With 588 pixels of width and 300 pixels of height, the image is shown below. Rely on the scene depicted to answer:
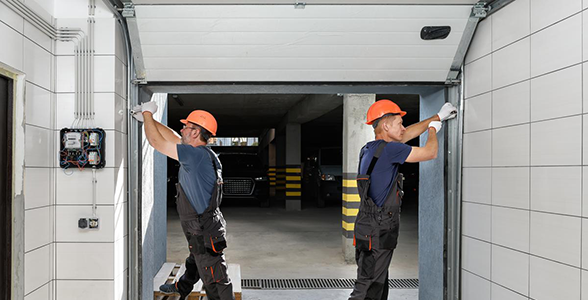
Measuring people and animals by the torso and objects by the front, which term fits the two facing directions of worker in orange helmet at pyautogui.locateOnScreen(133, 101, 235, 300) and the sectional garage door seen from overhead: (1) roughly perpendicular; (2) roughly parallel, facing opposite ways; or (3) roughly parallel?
roughly perpendicular

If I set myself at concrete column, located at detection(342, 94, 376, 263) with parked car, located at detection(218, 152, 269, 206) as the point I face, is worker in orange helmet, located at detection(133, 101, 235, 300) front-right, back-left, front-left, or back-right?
back-left

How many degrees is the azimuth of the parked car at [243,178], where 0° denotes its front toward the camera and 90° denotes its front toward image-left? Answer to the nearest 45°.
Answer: approximately 0°

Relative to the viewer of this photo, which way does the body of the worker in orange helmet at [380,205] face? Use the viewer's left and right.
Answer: facing to the right of the viewer

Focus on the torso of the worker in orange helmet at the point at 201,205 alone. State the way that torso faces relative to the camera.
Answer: to the viewer's left
